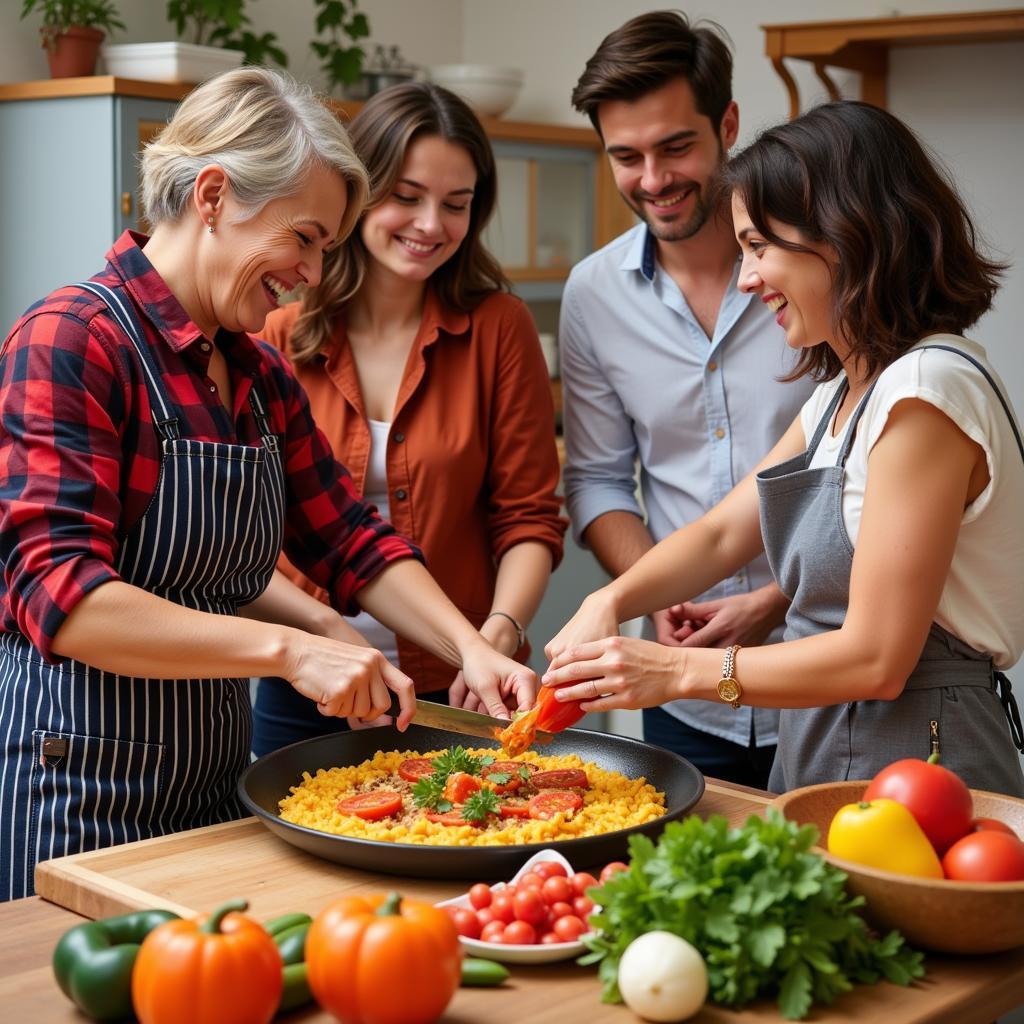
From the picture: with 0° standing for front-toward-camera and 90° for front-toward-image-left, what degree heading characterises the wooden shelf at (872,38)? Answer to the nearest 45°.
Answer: approximately 45°

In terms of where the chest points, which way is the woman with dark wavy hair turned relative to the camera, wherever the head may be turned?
to the viewer's left

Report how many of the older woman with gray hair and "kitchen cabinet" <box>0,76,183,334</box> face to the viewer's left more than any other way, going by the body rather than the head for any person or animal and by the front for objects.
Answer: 0

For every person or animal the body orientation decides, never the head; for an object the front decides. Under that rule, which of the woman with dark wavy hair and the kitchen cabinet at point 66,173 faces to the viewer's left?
the woman with dark wavy hair

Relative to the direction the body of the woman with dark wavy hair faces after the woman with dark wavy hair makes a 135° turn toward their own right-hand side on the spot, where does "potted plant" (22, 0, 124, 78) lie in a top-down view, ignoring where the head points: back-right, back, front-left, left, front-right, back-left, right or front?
left

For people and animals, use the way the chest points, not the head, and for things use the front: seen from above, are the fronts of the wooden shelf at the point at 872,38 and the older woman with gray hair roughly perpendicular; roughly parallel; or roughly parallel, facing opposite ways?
roughly perpendicular

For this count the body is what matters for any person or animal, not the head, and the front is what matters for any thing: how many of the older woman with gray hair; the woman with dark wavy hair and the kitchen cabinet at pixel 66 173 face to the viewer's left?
1

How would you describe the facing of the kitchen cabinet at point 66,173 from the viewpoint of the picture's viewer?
facing the viewer and to the right of the viewer

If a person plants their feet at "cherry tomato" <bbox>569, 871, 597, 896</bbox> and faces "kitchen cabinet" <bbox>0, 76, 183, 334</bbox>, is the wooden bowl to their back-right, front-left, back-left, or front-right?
back-right
